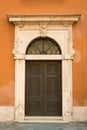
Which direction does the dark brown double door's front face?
toward the camera
